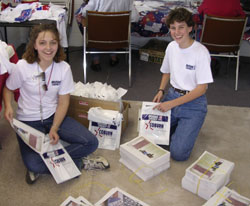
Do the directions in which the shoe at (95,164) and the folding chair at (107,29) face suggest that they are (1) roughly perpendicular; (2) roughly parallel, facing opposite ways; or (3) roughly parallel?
roughly perpendicular

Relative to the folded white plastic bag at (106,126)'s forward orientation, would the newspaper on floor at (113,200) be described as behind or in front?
in front

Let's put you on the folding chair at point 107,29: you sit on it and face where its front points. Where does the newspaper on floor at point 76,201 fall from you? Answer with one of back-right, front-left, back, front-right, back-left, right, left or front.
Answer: back

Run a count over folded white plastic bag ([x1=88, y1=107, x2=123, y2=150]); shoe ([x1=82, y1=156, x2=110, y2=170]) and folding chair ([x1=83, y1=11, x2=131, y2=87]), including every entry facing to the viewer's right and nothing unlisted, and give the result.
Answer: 1

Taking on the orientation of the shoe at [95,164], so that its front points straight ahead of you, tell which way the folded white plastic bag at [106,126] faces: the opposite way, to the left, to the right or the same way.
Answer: to the right

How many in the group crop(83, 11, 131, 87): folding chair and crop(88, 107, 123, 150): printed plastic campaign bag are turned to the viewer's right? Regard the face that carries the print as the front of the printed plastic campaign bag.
0

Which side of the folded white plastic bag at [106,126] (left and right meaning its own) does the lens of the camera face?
front

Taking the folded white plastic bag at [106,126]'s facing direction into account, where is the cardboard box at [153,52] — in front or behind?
behind

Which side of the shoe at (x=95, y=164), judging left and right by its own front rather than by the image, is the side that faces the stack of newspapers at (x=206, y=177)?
front

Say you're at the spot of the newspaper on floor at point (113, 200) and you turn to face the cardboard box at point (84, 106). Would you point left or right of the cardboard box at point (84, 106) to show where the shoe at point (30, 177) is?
left

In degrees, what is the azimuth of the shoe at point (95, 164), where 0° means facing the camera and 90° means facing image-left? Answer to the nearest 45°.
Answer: approximately 270°

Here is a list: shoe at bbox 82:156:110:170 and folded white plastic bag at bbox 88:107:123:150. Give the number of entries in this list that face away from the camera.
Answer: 0

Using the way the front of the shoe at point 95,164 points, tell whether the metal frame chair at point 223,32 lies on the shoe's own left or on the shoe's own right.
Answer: on the shoe's own left

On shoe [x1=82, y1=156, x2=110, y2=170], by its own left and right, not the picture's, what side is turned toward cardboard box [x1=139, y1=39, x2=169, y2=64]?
left

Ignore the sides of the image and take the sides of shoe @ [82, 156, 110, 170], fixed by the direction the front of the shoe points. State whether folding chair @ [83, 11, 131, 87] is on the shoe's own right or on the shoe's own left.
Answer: on the shoe's own left
